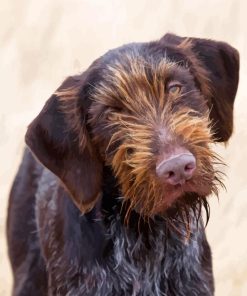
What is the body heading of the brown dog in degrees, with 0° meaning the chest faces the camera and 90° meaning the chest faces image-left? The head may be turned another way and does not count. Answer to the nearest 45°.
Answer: approximately 315°
